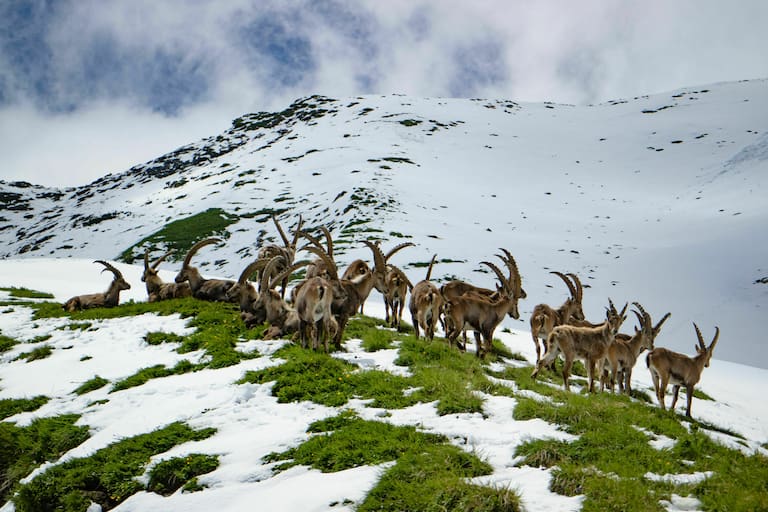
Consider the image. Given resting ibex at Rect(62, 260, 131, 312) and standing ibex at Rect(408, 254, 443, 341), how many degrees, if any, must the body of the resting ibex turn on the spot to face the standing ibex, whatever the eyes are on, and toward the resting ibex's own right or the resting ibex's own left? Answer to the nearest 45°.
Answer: approximately 45° to the resting ibex's own right

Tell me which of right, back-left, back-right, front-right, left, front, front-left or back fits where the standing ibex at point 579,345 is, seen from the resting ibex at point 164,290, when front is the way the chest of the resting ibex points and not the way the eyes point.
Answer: back-left

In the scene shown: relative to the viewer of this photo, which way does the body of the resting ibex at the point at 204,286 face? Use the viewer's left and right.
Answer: facing to the left of the viewer

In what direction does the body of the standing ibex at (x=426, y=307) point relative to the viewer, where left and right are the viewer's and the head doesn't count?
facing away from the viewer

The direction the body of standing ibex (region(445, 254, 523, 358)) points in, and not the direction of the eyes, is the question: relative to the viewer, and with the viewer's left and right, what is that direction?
facing to the right of the viewer

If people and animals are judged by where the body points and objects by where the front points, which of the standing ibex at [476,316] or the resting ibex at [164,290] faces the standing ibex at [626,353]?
the standing ibex at [476,316]

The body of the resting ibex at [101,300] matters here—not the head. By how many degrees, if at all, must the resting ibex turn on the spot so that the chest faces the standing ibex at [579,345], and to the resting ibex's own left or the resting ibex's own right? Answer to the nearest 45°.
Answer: approximately 45° to the resting ibex's own right

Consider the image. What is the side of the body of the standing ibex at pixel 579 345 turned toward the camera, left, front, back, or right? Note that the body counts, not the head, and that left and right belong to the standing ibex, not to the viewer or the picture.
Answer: right

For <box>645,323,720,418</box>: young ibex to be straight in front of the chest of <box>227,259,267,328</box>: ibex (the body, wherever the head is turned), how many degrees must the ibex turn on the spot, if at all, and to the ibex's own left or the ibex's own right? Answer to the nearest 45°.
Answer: approximately 135° to the ibex's own left

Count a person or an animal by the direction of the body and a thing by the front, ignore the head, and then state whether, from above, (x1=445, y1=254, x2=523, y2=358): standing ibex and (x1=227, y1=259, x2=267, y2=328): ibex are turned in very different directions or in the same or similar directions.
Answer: very different directions

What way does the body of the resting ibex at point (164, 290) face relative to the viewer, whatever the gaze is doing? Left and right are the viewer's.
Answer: facing to the left of the viewer

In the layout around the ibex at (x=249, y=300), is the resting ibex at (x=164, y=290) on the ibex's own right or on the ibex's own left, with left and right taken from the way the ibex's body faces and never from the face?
on the ibex's own right

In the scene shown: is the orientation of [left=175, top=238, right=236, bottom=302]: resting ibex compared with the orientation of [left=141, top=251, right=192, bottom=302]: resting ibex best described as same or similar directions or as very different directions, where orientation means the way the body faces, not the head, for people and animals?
same or similar directions

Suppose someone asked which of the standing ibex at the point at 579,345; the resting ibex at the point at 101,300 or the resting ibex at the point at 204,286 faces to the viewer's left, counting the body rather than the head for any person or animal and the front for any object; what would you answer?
the resting ibex at the point at 204,286

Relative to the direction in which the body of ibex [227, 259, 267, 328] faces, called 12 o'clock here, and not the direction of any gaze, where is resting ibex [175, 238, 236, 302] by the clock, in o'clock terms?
The resting ibex is roughly at 2 o'clock from the ibex.

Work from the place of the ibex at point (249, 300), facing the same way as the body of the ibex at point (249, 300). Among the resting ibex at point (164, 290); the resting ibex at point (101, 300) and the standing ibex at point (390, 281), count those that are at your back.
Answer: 1

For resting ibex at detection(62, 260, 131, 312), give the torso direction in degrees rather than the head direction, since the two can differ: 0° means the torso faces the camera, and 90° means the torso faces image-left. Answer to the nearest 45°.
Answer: approximately 270°
